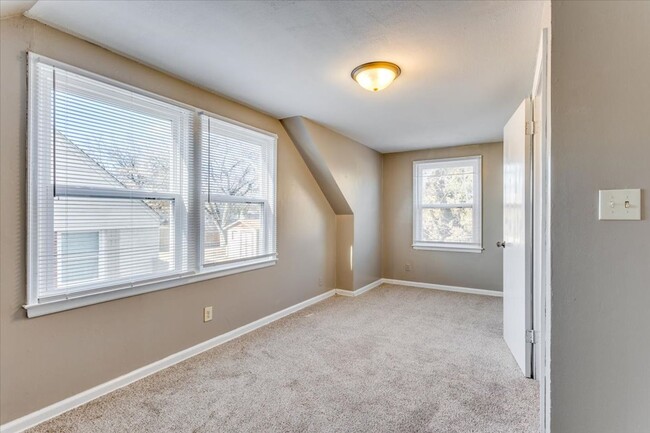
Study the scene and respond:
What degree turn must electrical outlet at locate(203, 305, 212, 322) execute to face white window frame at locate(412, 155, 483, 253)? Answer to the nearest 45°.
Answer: approximately 45° to its left

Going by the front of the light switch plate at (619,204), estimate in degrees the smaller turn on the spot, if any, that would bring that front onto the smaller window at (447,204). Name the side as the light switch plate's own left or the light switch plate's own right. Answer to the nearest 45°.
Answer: approximately 135° to the light switch plate's own right

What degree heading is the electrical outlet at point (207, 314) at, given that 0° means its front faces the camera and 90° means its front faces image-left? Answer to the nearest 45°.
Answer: approximately 315°

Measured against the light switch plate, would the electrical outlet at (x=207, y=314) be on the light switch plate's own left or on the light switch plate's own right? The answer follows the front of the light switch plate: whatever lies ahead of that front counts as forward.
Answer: on the light switch plate's own right

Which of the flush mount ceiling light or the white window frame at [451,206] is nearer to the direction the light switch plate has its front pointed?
the flush mount ceiling light

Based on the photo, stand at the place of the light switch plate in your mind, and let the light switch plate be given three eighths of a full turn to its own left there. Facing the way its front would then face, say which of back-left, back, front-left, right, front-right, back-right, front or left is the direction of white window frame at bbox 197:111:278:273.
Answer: back-left
